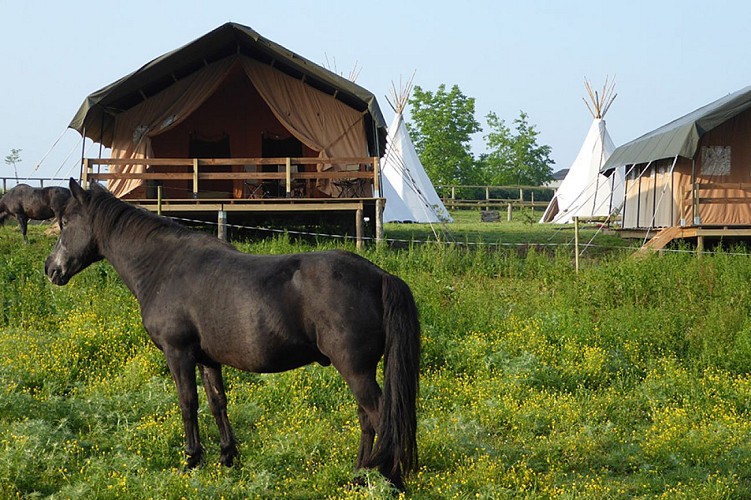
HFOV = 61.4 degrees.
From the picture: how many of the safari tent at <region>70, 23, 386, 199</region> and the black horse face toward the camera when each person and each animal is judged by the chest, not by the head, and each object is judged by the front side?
1

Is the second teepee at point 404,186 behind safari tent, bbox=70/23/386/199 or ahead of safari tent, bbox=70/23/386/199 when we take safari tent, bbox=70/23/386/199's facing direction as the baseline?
behind

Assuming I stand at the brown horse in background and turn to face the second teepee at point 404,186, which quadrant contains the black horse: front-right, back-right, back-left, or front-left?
back-right

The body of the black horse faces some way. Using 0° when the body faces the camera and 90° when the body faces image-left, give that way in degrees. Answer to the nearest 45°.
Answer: approximately 90°

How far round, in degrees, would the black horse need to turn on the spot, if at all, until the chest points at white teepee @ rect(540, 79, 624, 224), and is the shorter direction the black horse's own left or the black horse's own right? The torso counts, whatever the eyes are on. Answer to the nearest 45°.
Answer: approximately 135° to the black horse's own right

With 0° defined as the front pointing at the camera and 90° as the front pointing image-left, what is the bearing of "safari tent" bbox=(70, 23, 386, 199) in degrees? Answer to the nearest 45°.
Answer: approximately 0°

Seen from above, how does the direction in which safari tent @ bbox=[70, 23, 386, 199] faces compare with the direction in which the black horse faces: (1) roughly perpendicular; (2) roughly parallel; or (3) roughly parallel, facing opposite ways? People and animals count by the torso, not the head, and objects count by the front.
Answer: roughly perpendicular

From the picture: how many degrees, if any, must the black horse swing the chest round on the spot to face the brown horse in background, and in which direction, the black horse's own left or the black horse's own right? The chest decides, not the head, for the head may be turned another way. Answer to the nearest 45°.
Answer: approximately 45° to the black horse's own right

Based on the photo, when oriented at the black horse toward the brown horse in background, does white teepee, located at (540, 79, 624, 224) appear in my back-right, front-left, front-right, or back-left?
front-right
